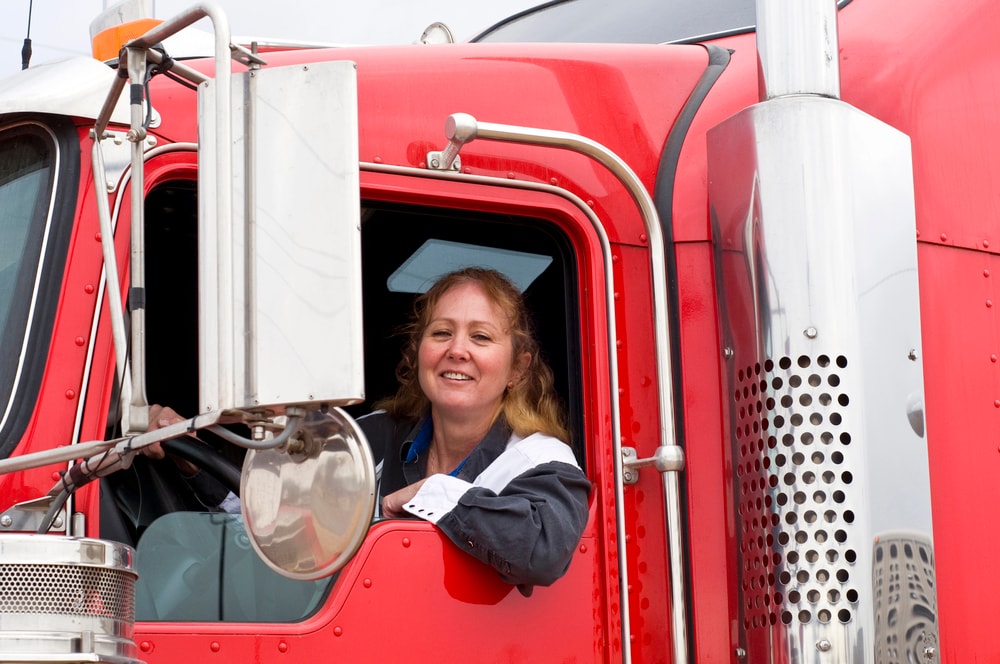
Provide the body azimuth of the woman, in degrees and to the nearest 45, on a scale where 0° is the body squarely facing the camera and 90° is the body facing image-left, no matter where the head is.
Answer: approximately 45°
